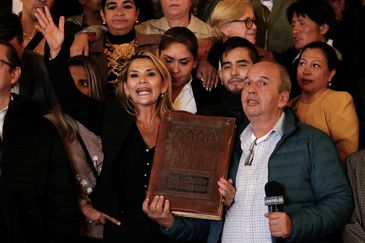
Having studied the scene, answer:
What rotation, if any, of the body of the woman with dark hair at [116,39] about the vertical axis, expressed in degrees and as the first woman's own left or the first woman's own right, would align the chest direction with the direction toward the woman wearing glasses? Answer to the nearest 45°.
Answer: approximately 90° to the first woman's own left

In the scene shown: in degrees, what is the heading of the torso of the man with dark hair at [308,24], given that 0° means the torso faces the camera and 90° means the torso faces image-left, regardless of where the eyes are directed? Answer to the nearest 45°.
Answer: approximately 45°

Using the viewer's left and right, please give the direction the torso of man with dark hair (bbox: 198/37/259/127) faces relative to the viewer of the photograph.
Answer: facing the viewer

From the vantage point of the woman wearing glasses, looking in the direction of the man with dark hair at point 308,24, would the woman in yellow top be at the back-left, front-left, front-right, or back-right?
front-right

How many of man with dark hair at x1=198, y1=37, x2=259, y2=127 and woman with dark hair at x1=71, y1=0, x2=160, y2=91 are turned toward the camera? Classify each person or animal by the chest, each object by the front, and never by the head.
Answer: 2

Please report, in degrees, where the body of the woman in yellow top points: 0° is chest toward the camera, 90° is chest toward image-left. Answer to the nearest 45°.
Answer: approximately 45°

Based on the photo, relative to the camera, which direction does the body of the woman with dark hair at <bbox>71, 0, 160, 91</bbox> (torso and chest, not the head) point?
toward the camera

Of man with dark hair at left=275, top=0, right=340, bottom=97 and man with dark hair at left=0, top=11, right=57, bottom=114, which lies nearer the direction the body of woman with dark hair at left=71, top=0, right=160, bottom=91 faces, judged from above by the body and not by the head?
the man with dark hair at left=0, top=11, right=57, bottom=114

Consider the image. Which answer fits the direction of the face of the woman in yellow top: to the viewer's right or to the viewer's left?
to the viewer's left
